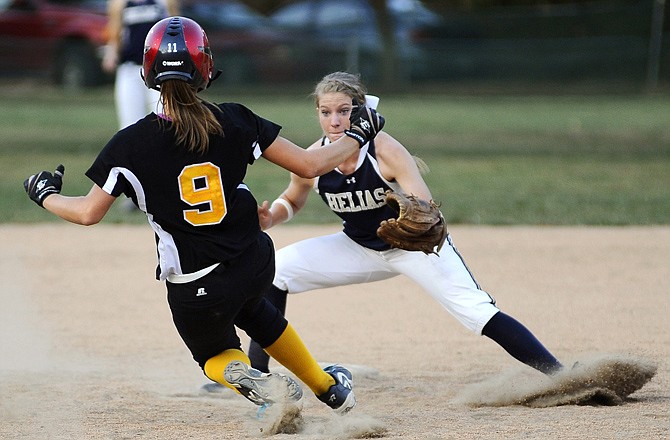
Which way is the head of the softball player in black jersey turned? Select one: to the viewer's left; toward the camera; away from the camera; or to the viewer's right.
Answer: away from the camera

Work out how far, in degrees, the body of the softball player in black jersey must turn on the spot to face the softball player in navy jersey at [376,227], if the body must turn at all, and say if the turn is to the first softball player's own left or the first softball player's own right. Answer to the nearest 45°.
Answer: approximately 45° to the first softball player's own right

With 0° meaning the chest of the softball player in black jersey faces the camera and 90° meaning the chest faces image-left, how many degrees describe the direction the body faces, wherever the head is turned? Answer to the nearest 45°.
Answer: approximately 180°
